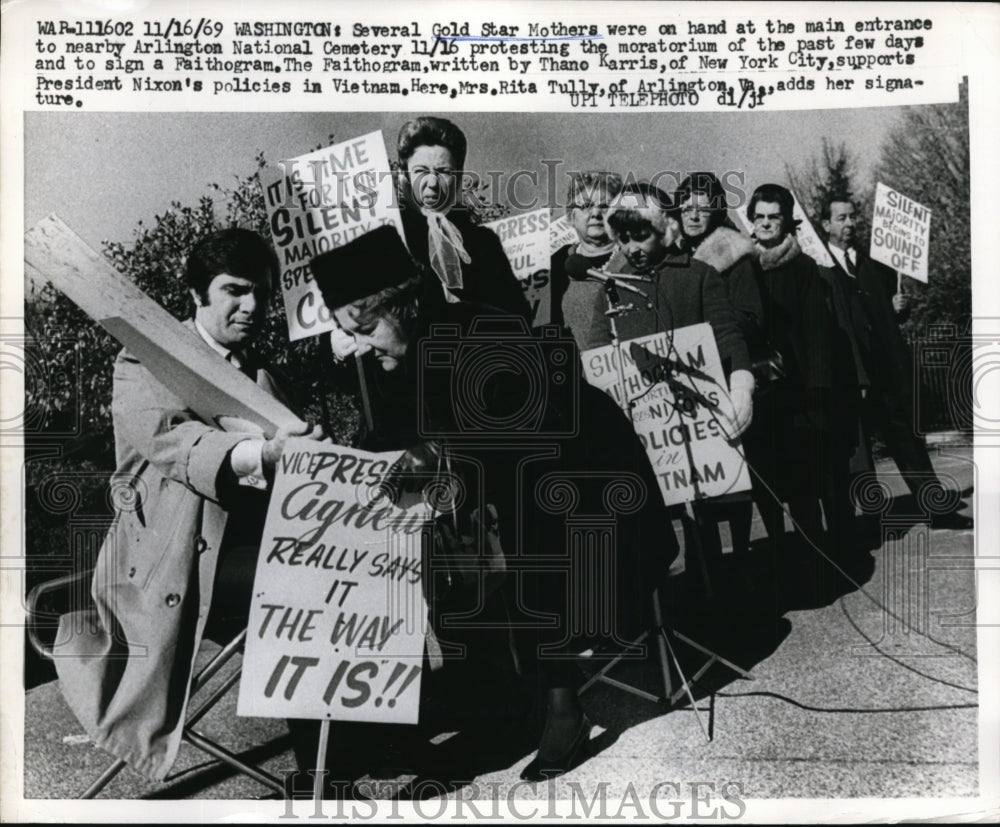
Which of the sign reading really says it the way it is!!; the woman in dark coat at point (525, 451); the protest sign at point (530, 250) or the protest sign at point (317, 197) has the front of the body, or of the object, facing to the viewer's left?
the woman in dark coat

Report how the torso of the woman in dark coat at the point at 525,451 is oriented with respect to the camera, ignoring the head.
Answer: to the viewer's left

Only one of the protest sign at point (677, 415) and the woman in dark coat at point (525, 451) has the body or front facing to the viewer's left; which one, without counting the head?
the woman in dark coat

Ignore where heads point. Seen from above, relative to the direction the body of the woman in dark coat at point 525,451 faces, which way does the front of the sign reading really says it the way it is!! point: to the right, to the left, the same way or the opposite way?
to the left

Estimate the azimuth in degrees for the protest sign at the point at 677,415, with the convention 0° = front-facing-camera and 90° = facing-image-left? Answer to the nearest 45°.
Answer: approximately 0°

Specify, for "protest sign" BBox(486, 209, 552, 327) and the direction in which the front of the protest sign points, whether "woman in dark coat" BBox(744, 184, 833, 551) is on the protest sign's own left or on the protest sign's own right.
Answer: on the protest sign's own left

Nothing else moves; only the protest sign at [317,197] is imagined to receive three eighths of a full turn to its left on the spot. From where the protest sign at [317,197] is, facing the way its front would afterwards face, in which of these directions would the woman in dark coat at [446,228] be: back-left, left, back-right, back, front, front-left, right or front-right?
front-right

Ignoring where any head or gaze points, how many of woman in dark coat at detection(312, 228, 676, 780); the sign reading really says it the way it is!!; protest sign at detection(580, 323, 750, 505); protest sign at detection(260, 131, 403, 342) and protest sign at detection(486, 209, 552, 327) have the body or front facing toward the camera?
4

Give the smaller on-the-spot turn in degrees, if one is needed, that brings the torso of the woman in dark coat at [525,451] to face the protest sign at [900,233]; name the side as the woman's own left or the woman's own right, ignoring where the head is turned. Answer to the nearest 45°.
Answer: approximately 180°

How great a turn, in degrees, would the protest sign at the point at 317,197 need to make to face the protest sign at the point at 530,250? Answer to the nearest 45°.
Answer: approximately 90° to its left

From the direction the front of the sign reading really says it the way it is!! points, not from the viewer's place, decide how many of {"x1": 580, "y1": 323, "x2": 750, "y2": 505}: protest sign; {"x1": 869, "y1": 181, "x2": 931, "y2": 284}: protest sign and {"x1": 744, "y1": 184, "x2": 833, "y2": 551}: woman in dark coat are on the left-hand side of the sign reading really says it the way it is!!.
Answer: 3
